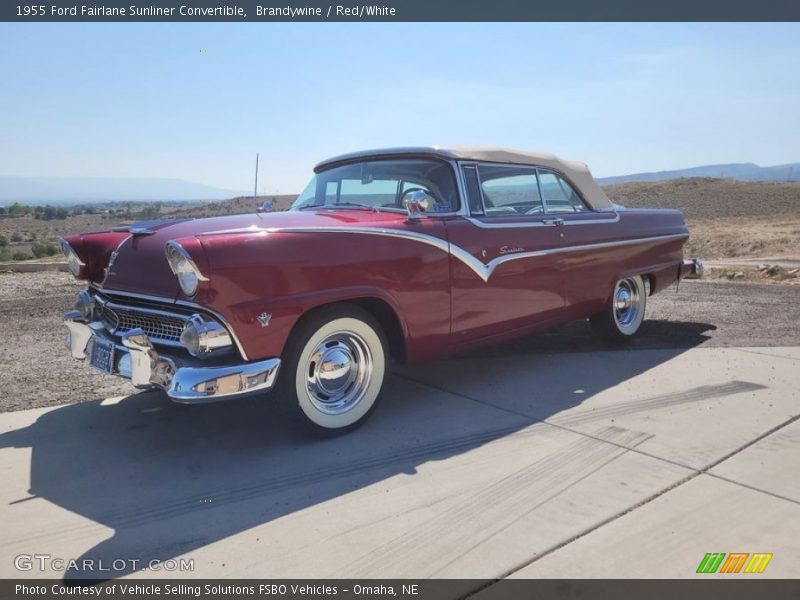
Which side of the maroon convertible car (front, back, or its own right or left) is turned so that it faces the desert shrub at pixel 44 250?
right

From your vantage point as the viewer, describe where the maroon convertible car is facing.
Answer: facing the viewer and to the left of the viewer
